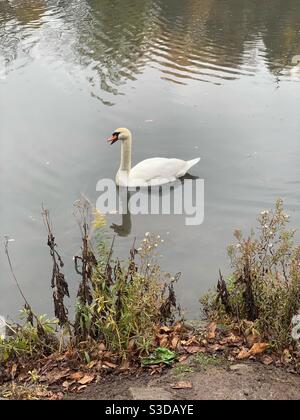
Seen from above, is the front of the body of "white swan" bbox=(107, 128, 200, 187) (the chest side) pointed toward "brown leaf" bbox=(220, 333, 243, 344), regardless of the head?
no

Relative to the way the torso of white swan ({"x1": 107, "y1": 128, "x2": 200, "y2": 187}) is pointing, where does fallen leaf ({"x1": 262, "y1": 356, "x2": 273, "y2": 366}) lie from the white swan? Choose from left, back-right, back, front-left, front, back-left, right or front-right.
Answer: left

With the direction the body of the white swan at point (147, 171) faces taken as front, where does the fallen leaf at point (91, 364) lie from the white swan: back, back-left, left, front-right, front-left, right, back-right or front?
left

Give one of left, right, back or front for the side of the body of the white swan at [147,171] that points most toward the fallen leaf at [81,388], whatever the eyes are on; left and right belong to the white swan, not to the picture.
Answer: left

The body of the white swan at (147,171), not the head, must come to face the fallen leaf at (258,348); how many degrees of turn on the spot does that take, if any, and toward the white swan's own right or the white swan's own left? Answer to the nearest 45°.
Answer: approximately 90° to the white swan's own left

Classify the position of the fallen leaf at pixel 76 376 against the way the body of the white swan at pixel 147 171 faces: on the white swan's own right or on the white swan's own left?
on the white swan's own left

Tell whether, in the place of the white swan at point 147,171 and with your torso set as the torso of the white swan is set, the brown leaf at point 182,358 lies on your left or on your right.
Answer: on your left

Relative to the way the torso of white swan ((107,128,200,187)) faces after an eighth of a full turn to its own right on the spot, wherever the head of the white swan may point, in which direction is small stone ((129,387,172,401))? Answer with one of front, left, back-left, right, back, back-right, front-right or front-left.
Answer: back-left

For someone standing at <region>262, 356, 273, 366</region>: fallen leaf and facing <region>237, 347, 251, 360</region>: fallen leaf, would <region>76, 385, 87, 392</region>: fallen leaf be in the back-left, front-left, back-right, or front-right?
front-left

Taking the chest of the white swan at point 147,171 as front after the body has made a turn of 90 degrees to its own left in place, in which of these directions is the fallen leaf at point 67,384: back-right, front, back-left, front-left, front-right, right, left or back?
front

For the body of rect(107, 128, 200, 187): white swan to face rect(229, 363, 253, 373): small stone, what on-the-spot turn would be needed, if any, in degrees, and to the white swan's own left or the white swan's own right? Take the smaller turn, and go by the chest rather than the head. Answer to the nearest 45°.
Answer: approximately 90° to the white swan's own left

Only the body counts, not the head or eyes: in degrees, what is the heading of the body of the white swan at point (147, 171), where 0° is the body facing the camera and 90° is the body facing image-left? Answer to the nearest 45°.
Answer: approximately 90°

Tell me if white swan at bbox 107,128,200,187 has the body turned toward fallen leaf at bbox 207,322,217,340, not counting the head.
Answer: no

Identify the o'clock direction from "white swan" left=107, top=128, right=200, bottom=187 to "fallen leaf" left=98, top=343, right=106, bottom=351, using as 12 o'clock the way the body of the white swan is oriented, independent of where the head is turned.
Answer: The fallen leaf is roughly at 9 o'clock from the white swan.

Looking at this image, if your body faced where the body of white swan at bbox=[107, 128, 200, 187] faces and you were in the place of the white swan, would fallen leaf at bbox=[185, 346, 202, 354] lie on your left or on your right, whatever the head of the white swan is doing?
on your left
